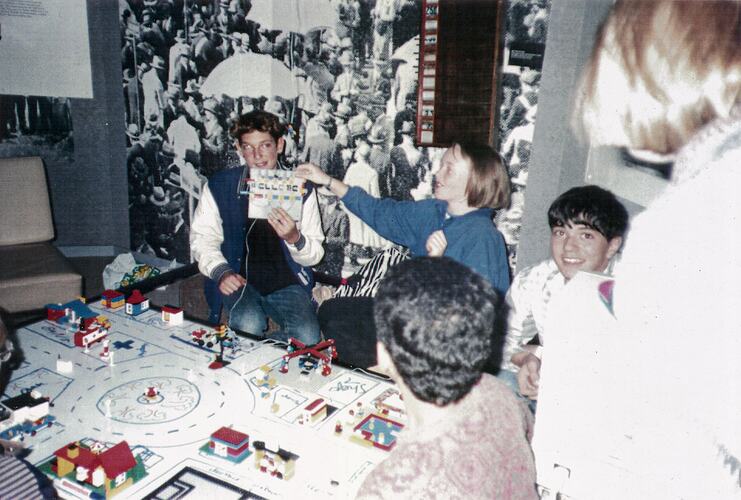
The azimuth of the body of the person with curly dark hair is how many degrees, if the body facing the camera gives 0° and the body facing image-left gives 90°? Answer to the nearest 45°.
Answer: approximately 135°

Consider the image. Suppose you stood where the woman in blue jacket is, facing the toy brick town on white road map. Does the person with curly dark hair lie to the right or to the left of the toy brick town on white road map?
left

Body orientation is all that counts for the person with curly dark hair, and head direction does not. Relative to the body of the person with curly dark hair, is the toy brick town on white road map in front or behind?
in front

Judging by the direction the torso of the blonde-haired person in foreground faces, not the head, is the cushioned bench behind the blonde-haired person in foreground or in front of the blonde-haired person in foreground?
in front

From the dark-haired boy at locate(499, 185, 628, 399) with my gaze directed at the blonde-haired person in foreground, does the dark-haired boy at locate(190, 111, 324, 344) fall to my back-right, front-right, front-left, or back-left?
back-right

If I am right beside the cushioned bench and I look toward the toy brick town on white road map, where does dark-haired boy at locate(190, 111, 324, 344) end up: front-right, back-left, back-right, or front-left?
front-left

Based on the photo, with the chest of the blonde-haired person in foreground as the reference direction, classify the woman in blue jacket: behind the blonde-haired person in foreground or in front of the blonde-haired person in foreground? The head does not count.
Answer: in front

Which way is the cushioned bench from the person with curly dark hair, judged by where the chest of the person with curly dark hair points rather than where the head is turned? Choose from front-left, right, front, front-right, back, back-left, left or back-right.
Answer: front

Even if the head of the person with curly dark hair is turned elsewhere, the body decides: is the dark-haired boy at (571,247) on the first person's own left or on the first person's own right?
on the first person's own right

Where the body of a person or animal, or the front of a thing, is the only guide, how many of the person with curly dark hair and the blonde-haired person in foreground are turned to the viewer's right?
0

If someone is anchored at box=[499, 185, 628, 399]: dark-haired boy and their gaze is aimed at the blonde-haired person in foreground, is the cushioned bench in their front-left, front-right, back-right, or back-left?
back-right

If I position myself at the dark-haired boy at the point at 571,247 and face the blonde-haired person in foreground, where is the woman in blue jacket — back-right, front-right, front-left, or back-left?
back-right

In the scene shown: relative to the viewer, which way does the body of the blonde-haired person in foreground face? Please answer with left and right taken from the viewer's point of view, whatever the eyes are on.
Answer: facing away from the viewer and to the left of the viewer

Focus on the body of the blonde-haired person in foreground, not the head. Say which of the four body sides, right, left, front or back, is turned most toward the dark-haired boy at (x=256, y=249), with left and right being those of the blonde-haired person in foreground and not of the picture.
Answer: front

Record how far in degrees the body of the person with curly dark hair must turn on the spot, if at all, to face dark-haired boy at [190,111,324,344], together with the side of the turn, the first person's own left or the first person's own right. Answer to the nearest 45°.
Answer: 0° — they already face them

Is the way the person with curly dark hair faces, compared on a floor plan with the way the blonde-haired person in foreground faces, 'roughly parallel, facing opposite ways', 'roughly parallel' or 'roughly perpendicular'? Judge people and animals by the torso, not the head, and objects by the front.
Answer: roughly parallel
